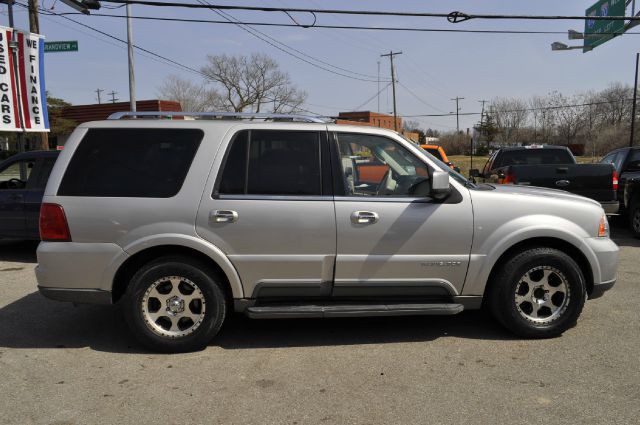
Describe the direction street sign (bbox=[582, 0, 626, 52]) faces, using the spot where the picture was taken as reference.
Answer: facing the viewer and to the left of the viewer

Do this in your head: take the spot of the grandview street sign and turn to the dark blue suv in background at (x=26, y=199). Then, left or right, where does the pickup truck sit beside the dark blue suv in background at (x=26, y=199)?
left

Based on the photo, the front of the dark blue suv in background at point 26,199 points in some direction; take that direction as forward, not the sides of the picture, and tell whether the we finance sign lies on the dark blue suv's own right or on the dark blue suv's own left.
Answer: on the dark blue suv's own right

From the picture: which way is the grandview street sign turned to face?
toward the camera

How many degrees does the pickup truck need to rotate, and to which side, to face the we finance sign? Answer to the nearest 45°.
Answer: approximately 45° to its left

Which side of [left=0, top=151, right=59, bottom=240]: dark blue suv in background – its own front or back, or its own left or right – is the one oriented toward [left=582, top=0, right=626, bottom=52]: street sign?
back

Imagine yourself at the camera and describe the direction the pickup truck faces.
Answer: facing away from the viewer and to the left of the viewer

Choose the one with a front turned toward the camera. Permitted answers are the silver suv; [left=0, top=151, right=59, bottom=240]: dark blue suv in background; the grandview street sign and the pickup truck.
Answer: the grandview street sign

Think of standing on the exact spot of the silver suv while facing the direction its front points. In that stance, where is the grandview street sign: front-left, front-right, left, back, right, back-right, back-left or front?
back-left

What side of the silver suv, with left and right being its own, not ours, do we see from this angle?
right

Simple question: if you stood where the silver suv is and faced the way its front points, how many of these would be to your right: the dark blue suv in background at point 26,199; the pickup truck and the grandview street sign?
0

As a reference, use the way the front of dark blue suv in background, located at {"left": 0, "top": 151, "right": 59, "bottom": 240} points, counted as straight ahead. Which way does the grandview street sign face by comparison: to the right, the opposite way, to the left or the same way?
to the left

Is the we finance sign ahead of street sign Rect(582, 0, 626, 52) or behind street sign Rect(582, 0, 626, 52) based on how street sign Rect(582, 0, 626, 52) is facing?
ahead

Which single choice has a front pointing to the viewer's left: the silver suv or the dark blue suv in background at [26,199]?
the dark blue suv in background

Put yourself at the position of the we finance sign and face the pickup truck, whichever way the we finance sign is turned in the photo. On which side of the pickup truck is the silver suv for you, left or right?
right

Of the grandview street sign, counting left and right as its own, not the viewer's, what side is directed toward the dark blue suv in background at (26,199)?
front

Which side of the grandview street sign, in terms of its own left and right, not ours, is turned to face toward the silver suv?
front

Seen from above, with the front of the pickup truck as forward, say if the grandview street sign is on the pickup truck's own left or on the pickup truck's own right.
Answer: on the pickup truck's own left

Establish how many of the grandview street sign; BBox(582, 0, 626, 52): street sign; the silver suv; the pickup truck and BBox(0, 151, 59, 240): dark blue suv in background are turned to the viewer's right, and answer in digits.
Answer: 1

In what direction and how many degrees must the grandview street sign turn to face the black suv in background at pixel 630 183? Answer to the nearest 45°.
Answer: approximately 45° to its left

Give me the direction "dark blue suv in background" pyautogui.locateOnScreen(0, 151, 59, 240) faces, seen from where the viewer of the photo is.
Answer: facing to the left of the viewer
